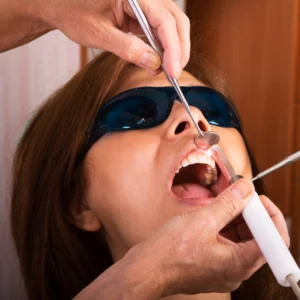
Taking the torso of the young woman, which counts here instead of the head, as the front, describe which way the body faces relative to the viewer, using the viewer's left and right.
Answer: facing the viewer and to the right of the viewer
